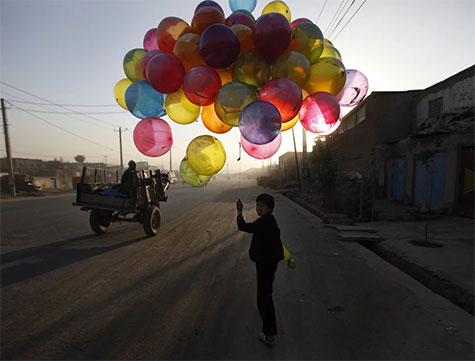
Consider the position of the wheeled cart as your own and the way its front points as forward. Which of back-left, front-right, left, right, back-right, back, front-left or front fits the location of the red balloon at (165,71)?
back-right

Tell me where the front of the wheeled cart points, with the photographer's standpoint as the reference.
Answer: facing away from the viewer and to the right of the viewer

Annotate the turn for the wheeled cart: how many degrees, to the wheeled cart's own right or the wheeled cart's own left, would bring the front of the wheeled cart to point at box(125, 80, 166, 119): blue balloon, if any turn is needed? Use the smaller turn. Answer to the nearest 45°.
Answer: approximately 135° to the wheeled cart's own right
